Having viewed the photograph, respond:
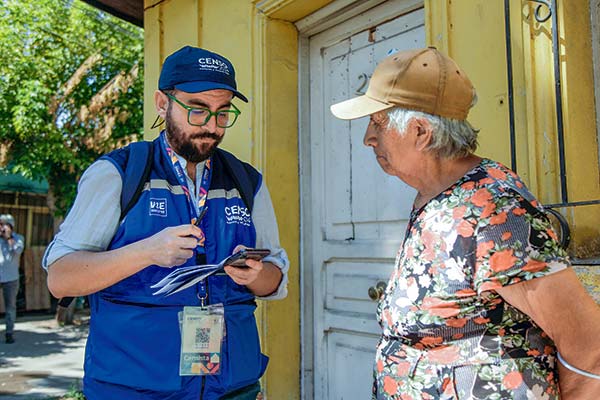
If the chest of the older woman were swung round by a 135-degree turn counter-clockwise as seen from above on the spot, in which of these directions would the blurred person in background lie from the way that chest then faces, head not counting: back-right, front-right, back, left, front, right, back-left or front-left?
back

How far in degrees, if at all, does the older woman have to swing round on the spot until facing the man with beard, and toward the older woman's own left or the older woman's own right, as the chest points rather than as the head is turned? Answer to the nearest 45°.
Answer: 0° — they already face them

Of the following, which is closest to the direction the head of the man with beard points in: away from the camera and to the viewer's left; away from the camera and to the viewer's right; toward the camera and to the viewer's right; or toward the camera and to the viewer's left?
toward the camera and to the viewer's right

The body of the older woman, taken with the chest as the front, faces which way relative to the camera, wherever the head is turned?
to the viewer's left

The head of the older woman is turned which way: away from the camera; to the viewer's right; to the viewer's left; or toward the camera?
to the viewer's left

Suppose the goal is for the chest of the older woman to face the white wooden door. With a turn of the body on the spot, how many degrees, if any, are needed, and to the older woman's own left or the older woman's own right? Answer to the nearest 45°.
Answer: approximately 90° to the older woman's own right

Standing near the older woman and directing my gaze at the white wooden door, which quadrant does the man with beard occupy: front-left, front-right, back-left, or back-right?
front-left
